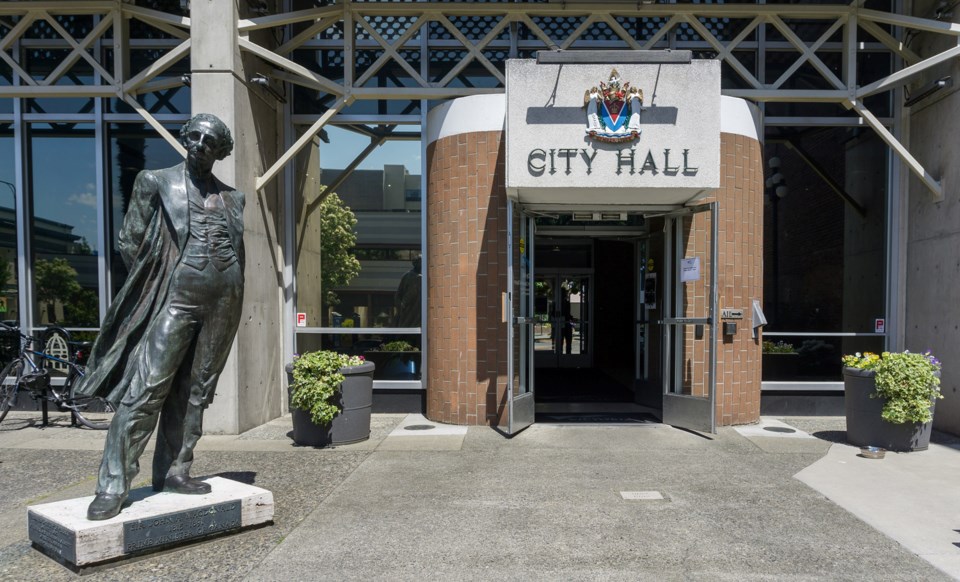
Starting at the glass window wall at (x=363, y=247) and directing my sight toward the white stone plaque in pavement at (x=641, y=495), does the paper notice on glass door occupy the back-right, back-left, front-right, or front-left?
front-left

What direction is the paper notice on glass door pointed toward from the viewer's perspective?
toward the camera

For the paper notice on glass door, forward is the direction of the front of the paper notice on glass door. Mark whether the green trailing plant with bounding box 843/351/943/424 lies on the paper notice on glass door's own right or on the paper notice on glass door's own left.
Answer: on the paper notice on glass door's own left

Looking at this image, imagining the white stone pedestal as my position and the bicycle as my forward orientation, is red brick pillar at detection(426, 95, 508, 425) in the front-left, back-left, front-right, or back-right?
front-right

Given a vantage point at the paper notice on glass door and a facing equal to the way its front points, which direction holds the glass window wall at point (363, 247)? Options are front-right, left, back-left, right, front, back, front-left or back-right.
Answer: right

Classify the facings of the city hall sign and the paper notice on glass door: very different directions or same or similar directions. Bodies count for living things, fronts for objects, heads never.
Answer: same or similar directions

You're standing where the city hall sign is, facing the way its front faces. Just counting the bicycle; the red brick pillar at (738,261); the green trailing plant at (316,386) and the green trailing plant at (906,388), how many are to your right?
2

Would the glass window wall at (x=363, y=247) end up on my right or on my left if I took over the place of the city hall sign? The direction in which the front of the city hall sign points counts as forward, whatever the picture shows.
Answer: on my right

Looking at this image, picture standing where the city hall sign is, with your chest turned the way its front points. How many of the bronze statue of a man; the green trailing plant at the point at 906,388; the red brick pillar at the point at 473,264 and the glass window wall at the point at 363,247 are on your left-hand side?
1
